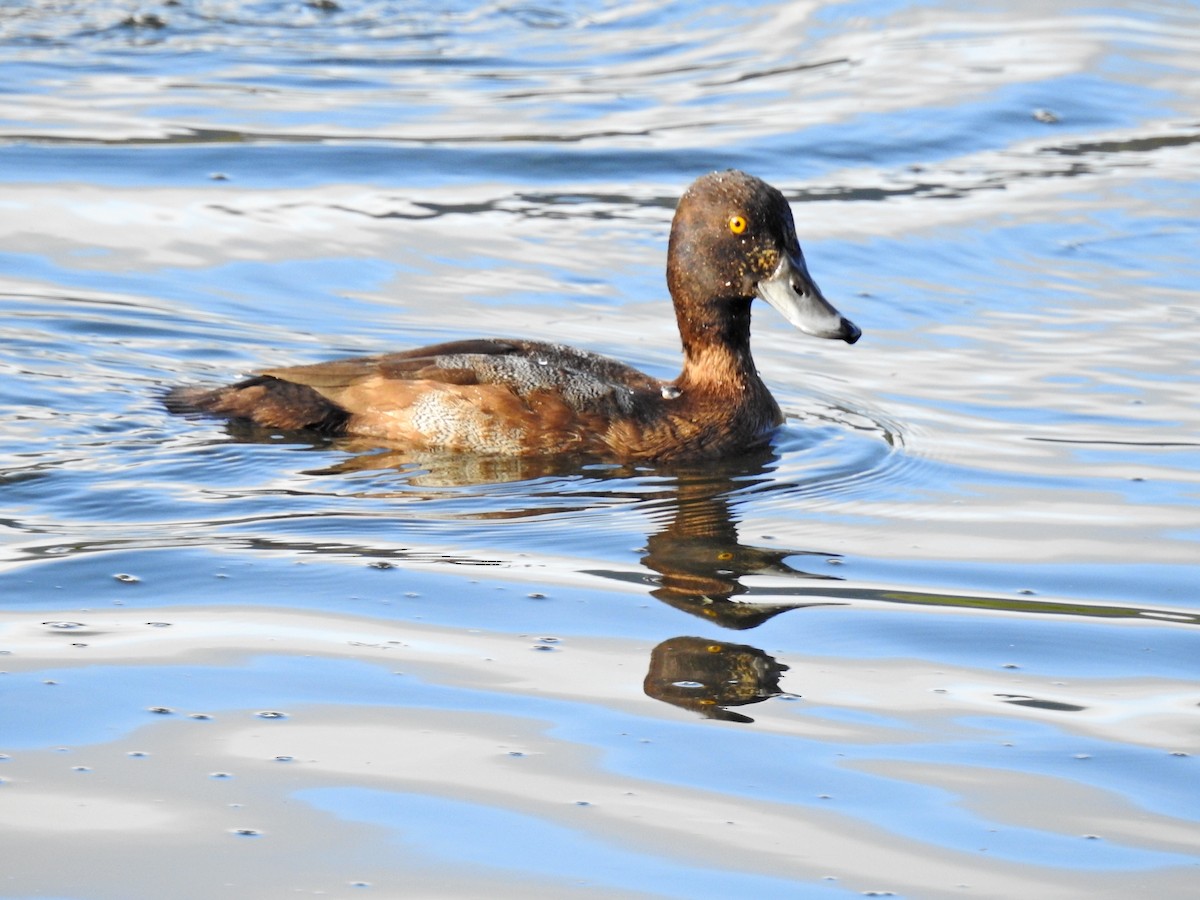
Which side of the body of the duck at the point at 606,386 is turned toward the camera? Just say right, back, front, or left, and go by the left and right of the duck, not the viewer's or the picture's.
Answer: right
